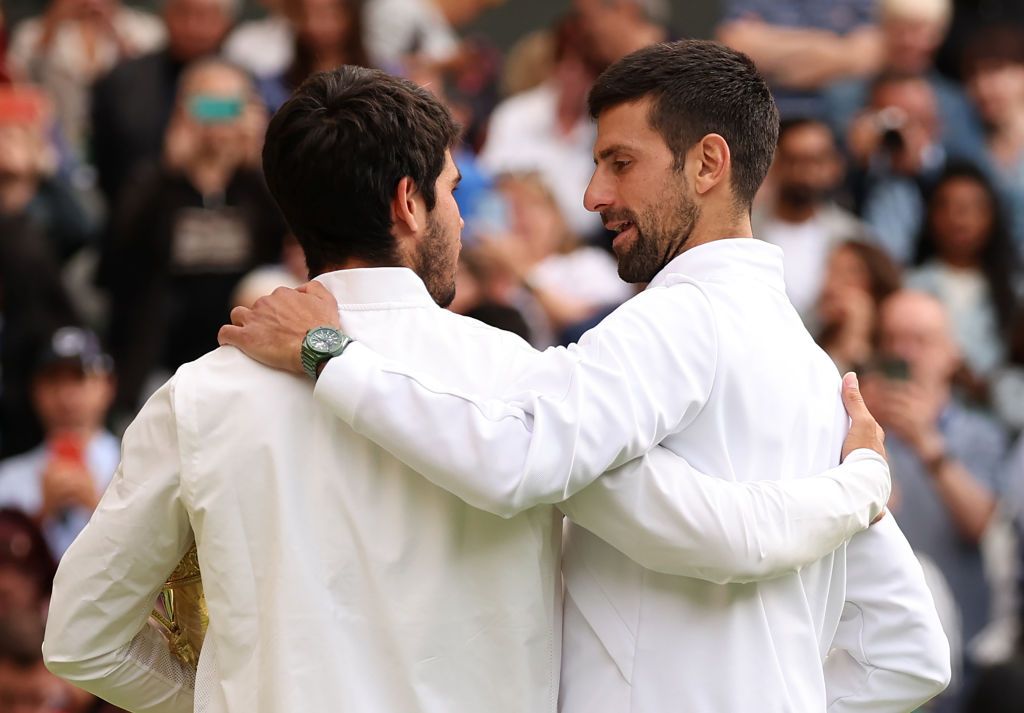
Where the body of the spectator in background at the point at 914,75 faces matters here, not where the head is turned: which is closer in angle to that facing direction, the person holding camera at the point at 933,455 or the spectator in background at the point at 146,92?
the person holding camera

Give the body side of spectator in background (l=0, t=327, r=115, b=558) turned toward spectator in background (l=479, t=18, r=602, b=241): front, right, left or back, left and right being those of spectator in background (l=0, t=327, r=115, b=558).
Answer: left

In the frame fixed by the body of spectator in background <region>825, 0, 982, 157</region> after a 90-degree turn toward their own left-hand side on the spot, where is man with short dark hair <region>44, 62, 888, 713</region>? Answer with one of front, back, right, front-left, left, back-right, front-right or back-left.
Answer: right

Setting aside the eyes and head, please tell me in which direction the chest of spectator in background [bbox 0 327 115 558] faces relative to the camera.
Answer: toward the camera

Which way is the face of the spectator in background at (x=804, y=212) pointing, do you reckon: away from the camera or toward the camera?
toward the camera

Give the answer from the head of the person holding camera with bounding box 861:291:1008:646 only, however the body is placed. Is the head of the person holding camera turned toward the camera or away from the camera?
toward the camera

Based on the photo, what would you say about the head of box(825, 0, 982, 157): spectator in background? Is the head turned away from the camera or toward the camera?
toward the camera

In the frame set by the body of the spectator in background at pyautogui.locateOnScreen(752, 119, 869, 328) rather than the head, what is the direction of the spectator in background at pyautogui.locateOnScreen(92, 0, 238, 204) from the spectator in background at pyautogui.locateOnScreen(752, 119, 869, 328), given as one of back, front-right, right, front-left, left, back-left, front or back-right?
right

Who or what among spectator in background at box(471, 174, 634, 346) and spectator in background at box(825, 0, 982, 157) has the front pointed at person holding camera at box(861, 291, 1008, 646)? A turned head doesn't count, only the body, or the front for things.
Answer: spectator in background at box(825, 0, 982, 157)

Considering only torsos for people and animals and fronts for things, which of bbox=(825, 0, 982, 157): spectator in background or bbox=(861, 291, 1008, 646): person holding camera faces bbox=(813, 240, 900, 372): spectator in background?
bbox=(825, 0, 982, 157): spectator in background

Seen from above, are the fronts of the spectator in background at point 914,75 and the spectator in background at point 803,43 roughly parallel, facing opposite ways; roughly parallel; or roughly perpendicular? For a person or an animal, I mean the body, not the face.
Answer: roughly parallel

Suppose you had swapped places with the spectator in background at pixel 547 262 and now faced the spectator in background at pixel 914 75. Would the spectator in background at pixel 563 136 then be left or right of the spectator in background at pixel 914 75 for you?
left

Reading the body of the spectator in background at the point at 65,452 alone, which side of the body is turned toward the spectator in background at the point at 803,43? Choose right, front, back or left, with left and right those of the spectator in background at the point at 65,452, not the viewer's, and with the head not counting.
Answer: left

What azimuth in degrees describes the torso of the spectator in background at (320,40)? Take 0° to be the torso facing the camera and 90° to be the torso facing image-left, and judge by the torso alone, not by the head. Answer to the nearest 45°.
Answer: approximately 0°

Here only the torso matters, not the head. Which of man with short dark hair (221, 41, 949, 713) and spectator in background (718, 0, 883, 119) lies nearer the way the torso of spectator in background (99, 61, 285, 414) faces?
the man with short dark hair

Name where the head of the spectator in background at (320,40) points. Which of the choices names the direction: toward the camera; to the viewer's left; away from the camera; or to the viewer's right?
toward the camera

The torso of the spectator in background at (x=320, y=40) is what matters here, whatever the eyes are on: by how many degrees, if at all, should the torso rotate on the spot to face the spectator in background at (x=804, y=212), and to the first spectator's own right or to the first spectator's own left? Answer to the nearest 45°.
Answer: approximately 90° to the first spectator's own left

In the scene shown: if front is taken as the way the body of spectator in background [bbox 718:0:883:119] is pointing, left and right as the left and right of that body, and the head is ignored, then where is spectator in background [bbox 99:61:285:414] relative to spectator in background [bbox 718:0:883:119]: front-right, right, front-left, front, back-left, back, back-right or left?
front-right

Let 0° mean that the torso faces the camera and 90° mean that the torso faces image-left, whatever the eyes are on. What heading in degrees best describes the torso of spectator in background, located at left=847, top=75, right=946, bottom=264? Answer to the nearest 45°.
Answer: approximately 0°

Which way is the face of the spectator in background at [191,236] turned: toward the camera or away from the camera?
toward the camera

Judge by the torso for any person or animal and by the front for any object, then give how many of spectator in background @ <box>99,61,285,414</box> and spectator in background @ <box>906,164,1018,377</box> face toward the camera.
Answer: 2
